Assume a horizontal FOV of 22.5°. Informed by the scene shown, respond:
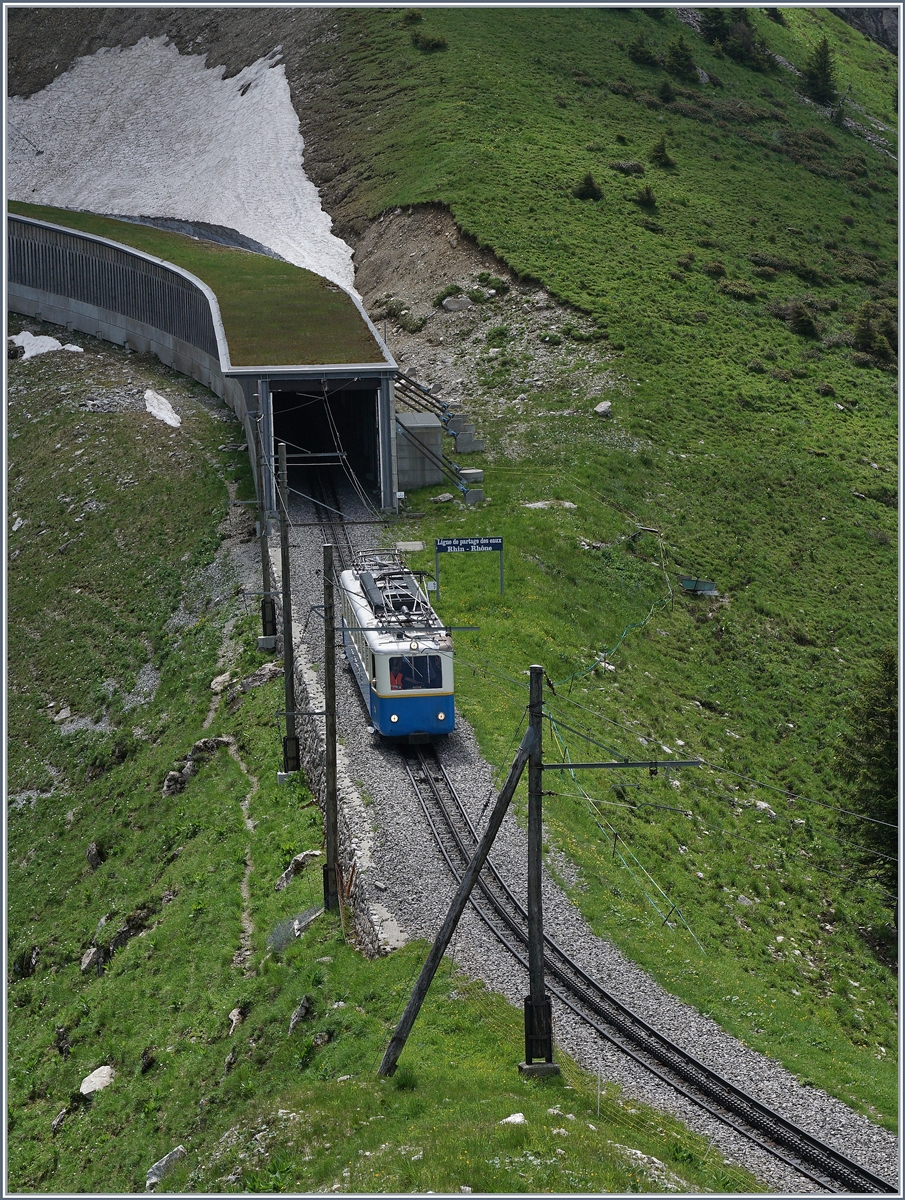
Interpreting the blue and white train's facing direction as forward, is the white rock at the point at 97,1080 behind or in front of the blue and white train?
in front

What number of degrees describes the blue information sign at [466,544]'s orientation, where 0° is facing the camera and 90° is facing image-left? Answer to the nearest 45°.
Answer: approximately 0°

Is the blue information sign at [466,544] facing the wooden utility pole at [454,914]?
yes

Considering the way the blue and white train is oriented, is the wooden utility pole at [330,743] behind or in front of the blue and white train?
in front

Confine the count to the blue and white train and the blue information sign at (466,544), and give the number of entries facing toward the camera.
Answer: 2

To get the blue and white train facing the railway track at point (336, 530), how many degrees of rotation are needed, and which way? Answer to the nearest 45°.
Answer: approximately 180°

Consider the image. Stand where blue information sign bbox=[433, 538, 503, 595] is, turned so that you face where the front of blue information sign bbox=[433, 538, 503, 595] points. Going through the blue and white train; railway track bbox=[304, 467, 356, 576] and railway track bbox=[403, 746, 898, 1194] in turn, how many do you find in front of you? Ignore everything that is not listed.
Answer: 2

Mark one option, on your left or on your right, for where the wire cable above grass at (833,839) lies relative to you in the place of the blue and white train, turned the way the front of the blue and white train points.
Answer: on your left

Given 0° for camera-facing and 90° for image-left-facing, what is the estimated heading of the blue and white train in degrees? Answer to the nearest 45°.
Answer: approximately 0°
